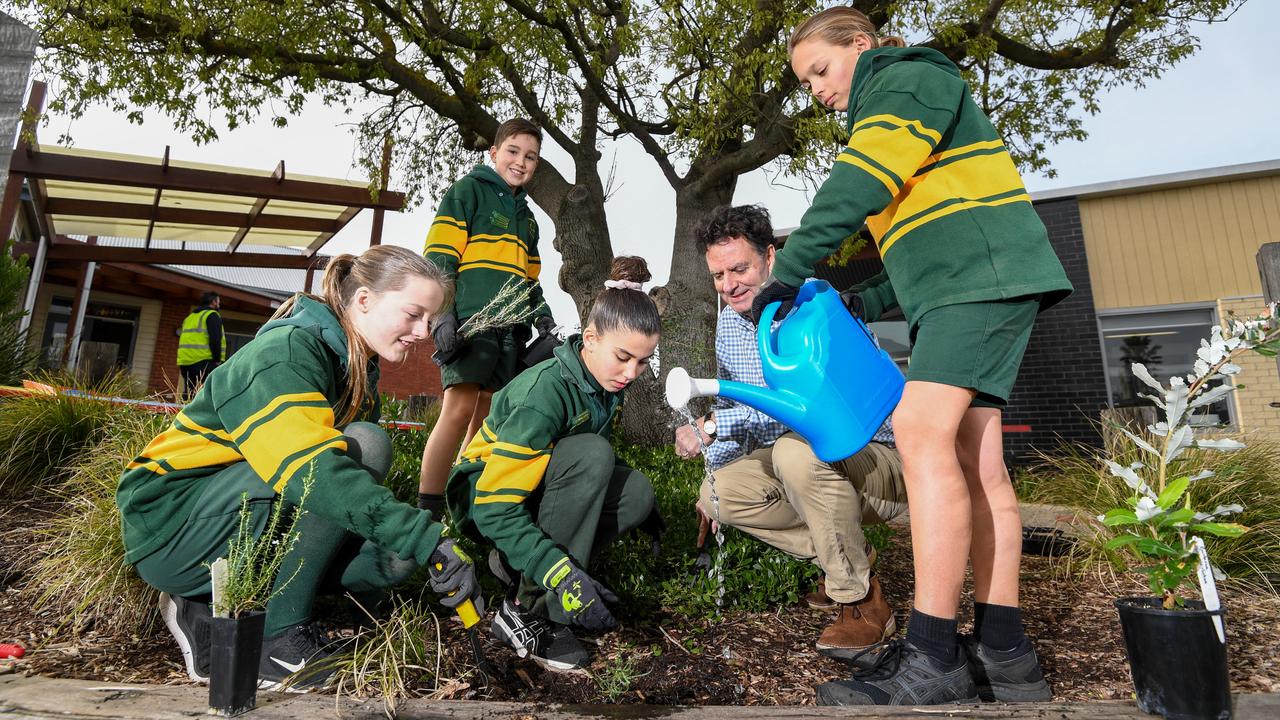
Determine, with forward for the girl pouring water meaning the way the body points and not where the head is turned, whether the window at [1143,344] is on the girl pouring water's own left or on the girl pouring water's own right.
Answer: on the girl pouring water's own right

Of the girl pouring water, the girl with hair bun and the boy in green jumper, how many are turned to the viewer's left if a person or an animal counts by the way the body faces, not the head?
1

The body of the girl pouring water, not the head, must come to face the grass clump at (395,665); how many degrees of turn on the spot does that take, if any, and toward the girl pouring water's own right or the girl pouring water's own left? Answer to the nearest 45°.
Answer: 0° — they already face it

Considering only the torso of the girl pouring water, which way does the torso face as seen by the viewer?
to the viewer's left

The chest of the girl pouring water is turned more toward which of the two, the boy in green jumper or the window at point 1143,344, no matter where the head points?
the boy in green jumper

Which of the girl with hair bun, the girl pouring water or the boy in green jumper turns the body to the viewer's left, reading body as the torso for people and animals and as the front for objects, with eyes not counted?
the girl pouring water

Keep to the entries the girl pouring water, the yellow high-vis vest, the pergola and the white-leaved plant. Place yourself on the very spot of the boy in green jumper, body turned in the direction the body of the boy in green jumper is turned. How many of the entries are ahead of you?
2

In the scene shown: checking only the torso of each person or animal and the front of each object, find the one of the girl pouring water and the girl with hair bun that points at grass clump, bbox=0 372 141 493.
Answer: the girl pouring water

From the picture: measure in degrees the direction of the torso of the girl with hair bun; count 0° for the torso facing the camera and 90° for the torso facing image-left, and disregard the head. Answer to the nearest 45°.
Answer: approximately 315°

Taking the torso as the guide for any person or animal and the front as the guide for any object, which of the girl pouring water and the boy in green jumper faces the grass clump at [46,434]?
the girl pouring water
